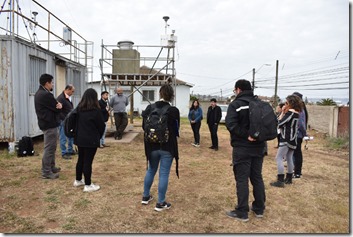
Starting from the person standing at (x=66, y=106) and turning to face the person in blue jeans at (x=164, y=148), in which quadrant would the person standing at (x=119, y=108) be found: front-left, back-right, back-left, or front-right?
back-left

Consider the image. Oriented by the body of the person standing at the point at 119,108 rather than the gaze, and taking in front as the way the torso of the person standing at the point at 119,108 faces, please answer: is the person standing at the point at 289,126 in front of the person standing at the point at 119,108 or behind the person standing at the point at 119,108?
in front

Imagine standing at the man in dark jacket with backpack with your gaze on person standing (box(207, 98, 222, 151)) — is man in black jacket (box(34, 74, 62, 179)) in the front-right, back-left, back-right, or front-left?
front-left

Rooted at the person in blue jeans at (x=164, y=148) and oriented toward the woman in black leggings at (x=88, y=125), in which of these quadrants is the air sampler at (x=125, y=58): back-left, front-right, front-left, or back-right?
front-right

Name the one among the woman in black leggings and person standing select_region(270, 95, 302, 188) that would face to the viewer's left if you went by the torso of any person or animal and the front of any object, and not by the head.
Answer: the person standing

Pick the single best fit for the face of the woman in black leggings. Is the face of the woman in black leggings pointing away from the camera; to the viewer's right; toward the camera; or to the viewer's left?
away from the camera

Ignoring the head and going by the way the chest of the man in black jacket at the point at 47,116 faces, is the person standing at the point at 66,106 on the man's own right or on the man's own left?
on the man's own left

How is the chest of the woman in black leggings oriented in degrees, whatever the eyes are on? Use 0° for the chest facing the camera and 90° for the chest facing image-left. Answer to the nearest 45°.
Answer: approximately 225°

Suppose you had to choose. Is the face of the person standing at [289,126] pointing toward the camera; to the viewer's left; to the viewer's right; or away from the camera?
to the viewer's left

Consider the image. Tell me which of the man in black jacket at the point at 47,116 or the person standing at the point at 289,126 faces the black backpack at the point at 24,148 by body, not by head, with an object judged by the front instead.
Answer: the person standing

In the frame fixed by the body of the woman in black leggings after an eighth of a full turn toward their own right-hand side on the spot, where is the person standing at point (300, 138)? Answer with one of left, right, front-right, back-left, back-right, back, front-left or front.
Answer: front

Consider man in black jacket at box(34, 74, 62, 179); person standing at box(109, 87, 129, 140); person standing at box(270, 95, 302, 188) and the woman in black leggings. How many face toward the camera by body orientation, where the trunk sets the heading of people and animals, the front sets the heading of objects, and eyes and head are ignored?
1

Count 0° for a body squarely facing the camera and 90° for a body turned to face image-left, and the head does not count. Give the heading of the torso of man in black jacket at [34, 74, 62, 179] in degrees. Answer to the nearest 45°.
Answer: approximately 270°

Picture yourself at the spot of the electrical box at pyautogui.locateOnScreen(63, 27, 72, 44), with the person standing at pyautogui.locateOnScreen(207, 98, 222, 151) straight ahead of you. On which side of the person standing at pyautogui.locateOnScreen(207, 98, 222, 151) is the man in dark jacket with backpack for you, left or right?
right

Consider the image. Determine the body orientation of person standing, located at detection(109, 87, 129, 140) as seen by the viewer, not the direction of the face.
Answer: toward the camera

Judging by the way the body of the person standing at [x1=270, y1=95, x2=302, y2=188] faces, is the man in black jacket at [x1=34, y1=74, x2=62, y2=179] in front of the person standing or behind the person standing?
in front

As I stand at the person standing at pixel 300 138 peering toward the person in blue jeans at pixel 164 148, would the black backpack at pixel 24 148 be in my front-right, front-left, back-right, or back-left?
front-right
